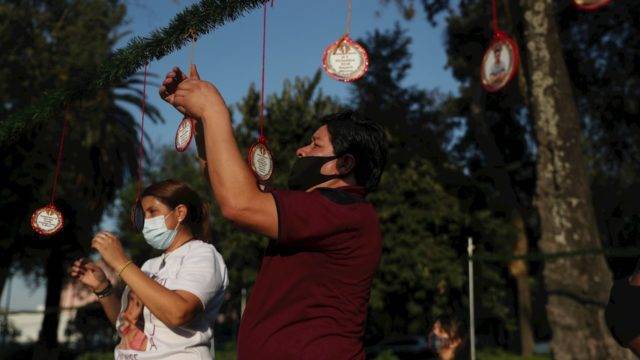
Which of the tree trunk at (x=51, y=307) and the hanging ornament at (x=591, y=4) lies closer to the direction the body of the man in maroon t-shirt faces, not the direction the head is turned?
the tree trunk

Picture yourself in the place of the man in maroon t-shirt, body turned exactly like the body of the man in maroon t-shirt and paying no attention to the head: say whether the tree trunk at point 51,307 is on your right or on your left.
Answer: on your right

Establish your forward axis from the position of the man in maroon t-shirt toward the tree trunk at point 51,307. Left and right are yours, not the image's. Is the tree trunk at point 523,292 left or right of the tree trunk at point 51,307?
right

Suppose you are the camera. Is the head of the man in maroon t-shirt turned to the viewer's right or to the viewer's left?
to the viewer's left

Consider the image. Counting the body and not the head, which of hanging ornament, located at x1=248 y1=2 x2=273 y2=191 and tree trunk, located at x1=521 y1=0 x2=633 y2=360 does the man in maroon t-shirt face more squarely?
the hanging ornament

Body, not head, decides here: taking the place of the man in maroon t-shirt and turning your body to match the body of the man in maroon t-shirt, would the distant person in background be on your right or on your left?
on your right

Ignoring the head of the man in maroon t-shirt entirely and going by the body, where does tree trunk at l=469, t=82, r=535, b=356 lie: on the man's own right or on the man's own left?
on the man's own right

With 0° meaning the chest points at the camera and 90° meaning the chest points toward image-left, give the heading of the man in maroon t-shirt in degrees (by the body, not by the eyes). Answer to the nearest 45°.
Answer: approximately 90°
